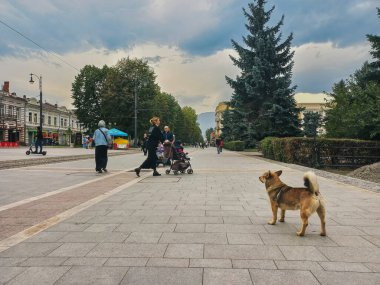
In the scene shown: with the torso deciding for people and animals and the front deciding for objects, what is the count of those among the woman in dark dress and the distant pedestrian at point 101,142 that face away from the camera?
1

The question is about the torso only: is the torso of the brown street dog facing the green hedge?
no

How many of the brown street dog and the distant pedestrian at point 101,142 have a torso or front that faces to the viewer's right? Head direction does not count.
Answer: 0

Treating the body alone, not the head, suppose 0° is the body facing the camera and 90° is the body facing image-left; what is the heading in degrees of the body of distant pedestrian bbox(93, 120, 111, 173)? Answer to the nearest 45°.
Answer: approximately 180°

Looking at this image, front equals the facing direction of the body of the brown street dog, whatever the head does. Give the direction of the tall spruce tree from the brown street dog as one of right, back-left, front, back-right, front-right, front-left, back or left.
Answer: front-right

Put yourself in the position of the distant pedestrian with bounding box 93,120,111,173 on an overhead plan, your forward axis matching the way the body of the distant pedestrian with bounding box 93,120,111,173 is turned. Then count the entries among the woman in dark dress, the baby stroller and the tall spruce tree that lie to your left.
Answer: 0

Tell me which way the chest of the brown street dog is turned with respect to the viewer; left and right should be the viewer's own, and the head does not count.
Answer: facing away from the viewer and to the left of the viewer

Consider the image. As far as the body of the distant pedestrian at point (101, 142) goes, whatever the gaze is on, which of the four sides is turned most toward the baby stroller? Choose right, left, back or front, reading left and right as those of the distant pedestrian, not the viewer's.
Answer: right

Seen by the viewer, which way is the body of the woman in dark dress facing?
to the viewer's right

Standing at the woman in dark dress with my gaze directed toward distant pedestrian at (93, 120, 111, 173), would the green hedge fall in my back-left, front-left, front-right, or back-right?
back-right

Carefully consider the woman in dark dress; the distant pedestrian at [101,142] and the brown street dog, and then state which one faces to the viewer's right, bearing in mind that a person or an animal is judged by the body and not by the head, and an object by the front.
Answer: the woman in dark dress

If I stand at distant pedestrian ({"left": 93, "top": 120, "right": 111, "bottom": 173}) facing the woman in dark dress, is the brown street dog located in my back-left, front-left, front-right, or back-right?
front-right

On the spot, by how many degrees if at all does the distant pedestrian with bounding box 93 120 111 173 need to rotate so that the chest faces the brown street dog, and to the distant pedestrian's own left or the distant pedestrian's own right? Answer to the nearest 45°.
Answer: approximately 180°

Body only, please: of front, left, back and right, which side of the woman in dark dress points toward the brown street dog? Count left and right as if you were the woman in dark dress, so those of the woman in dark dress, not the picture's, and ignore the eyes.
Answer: right
